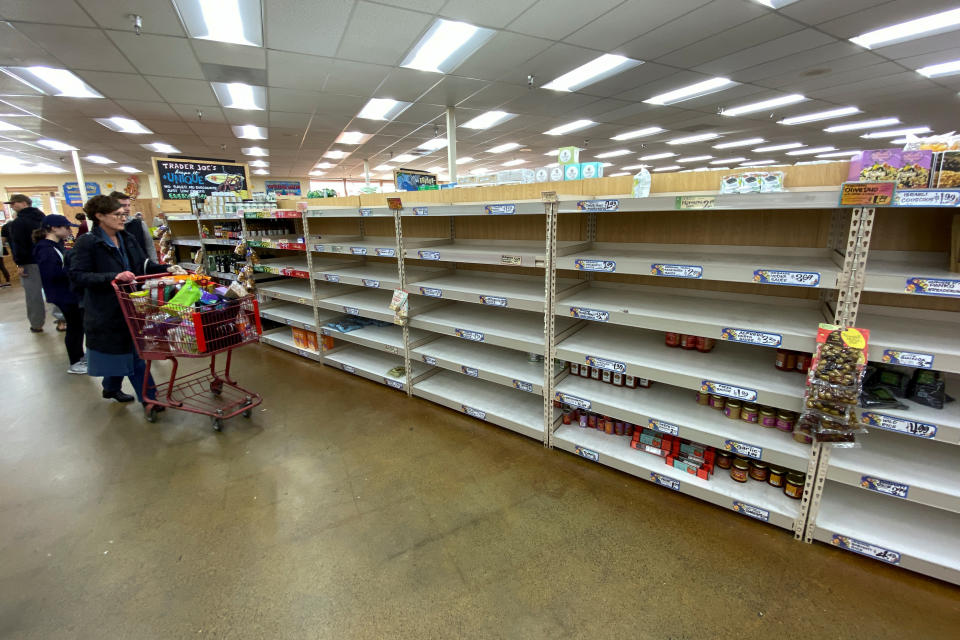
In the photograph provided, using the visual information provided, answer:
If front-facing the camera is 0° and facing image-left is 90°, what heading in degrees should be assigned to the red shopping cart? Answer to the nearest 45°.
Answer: approximately 315°

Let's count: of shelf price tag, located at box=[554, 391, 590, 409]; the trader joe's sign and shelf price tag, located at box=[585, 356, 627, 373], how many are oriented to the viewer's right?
0

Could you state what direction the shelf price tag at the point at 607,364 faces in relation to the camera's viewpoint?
facing the viewer and to the left of the viewer

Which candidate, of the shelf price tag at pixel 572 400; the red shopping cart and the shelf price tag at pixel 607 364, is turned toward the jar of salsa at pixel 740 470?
the red shopping cart

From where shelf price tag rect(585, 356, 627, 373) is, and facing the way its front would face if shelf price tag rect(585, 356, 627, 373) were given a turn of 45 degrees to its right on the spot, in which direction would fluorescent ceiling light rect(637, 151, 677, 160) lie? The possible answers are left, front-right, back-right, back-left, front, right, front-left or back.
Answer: right

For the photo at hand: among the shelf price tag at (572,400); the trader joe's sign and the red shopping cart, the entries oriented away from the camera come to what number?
0

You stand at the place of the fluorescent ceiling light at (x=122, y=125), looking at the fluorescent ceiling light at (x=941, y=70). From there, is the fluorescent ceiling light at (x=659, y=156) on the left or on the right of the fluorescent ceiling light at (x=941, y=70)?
left

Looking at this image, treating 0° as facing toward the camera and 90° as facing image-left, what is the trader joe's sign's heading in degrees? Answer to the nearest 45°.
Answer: approximately 0°

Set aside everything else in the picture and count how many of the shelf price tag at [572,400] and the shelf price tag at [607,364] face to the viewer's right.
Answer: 0

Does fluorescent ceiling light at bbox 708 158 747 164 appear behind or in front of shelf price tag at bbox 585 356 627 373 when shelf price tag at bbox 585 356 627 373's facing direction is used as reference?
behind

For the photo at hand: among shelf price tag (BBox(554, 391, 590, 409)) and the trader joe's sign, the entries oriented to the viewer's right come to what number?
0

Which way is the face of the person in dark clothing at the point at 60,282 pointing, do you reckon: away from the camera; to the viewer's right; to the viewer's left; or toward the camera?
to the viewer's right

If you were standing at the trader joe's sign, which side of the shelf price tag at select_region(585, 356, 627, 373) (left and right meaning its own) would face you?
right

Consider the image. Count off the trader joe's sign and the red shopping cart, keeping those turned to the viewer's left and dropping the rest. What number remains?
0
